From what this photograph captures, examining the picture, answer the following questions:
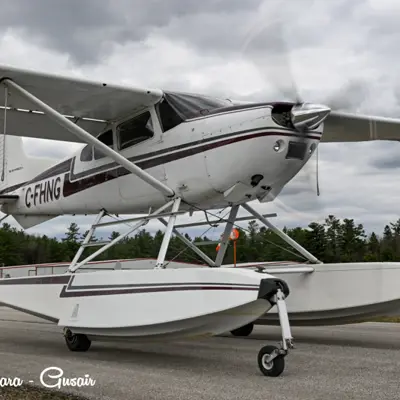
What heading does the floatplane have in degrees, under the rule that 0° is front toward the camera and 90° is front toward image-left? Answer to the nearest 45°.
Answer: approximately 315°
